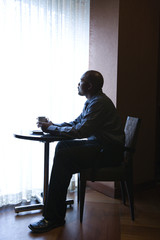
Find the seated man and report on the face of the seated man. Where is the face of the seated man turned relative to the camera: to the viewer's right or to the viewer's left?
to the viewer's left

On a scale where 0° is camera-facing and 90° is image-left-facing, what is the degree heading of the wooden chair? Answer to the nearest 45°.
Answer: approximately 90°

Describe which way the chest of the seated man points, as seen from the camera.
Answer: to the viewer's left
